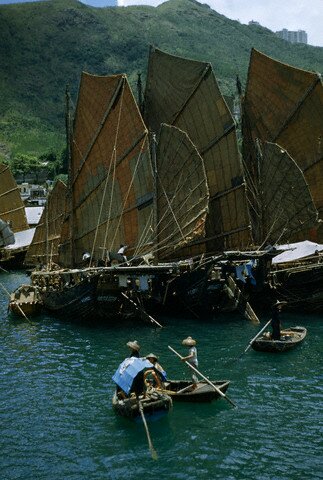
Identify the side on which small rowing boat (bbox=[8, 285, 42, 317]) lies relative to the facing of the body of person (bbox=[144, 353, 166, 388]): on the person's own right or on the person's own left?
on the person's own right
